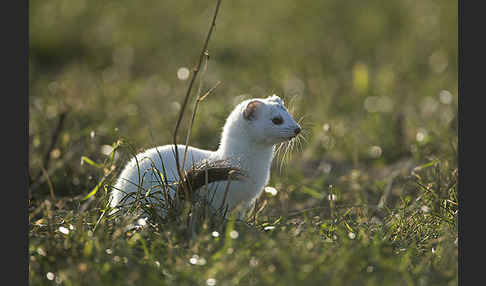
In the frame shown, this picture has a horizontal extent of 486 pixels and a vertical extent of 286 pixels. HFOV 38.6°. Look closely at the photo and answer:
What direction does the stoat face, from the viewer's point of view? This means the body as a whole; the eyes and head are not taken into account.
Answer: to the viewer's right
